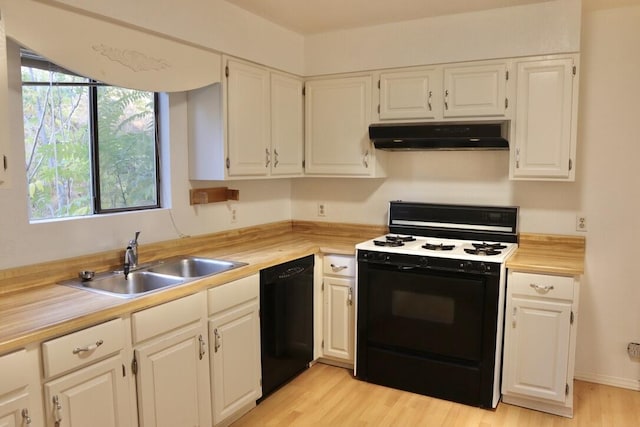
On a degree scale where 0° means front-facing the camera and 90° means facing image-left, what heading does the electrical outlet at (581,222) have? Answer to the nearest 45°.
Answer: approximately 0°

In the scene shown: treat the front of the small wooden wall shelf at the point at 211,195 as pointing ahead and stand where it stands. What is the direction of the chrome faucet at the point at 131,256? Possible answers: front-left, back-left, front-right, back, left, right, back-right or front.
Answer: right

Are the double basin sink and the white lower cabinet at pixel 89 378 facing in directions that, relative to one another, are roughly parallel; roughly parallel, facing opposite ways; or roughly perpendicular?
roughly parallel

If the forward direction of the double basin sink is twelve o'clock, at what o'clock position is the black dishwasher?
The black dishwasher is roughly at 10 o'clock from the double basin sink.

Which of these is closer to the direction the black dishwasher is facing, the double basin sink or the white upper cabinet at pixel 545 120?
the white upper cabinet

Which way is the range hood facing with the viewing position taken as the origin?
facing the viewer

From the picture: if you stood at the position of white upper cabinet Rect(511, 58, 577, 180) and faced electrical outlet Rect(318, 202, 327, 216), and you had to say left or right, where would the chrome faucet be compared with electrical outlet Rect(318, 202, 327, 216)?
left

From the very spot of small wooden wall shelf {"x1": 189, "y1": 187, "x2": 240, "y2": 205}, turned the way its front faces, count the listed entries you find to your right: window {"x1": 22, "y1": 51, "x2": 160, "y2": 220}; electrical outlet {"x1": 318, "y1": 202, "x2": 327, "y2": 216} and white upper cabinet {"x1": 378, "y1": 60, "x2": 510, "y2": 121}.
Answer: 1

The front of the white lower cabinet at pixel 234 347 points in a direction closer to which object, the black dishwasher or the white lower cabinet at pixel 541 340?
the white lower cabinet

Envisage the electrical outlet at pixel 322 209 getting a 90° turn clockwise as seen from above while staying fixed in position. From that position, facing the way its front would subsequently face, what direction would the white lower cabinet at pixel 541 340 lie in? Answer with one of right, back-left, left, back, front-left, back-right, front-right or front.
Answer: back-left

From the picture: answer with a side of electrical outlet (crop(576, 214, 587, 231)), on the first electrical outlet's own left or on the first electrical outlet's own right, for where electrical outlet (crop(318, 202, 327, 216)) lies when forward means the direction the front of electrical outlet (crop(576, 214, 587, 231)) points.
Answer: on the first electrical outlet's own right

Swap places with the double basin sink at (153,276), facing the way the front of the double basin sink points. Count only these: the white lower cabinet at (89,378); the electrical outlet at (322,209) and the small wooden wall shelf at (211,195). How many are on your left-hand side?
2

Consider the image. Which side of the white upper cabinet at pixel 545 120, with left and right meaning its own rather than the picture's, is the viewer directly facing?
front

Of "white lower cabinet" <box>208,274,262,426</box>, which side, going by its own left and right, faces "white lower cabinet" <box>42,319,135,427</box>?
right
